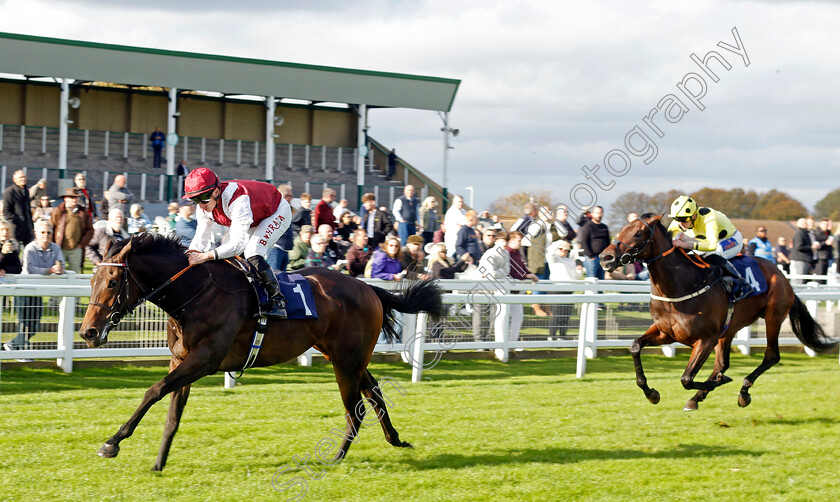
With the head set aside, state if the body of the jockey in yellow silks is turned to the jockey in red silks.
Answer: yes

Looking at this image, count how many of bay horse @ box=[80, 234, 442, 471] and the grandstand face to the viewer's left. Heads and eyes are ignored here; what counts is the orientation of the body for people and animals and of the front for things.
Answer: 1

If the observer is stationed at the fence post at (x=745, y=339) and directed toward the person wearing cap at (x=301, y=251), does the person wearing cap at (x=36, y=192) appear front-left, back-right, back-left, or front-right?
front-right

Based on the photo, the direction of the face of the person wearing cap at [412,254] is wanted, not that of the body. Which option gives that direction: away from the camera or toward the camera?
toward the camera

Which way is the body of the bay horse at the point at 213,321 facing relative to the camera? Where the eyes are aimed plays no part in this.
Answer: to the viewer's left

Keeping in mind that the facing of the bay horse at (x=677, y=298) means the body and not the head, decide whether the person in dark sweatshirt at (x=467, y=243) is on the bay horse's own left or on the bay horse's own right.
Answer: on the bay horse's own right

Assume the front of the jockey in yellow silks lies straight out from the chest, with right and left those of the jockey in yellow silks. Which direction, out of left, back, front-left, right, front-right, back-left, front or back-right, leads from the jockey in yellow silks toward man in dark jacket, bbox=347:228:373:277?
front-right

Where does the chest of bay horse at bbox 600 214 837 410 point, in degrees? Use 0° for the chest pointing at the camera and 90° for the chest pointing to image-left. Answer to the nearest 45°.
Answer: approximately 45°

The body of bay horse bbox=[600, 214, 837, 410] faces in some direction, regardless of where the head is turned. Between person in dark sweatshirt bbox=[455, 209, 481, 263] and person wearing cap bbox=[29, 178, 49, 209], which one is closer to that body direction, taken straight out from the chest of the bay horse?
the person wearing cap

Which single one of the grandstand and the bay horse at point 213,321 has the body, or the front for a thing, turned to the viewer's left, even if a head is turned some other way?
the bay horse

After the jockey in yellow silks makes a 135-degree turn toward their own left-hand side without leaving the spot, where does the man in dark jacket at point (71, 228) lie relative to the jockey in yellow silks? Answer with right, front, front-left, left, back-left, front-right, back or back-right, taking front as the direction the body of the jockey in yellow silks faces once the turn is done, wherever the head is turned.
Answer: back

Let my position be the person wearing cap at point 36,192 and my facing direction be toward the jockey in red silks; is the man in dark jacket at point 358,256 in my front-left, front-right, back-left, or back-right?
front-left
